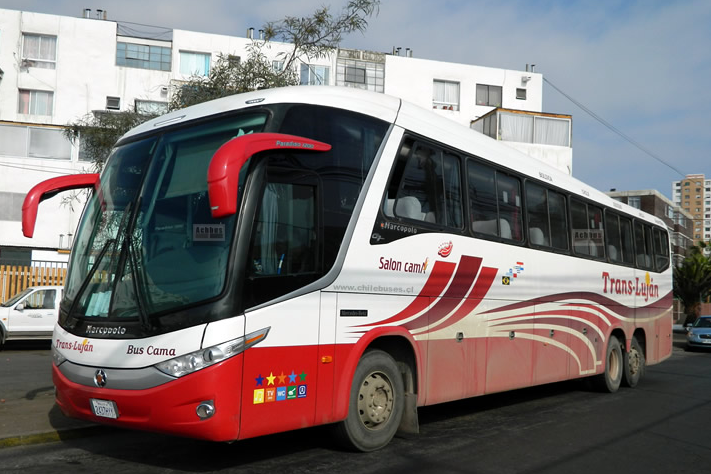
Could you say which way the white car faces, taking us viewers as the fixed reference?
facing to the left of the viewer

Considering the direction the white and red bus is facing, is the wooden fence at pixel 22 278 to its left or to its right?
on its right

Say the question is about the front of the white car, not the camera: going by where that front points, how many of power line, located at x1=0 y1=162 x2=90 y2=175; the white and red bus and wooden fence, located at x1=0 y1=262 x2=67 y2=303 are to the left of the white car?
1

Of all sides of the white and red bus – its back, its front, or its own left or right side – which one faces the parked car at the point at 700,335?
back

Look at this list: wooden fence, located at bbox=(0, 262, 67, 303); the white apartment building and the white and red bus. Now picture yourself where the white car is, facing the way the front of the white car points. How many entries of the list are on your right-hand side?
2
